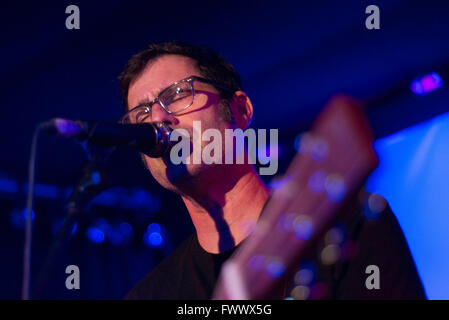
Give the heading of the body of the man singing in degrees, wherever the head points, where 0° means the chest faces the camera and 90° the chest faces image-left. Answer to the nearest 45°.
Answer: approximately 45°

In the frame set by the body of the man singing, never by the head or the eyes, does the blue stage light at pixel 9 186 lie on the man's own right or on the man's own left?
on the man's own right

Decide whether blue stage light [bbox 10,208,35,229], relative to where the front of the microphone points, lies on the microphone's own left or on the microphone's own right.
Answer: on the microphone's own left

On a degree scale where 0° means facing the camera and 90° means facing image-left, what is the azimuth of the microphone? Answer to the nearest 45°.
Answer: approximately 270°

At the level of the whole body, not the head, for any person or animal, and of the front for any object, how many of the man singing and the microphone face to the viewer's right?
1

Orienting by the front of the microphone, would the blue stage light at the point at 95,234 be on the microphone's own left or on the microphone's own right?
on the microphone's own left
